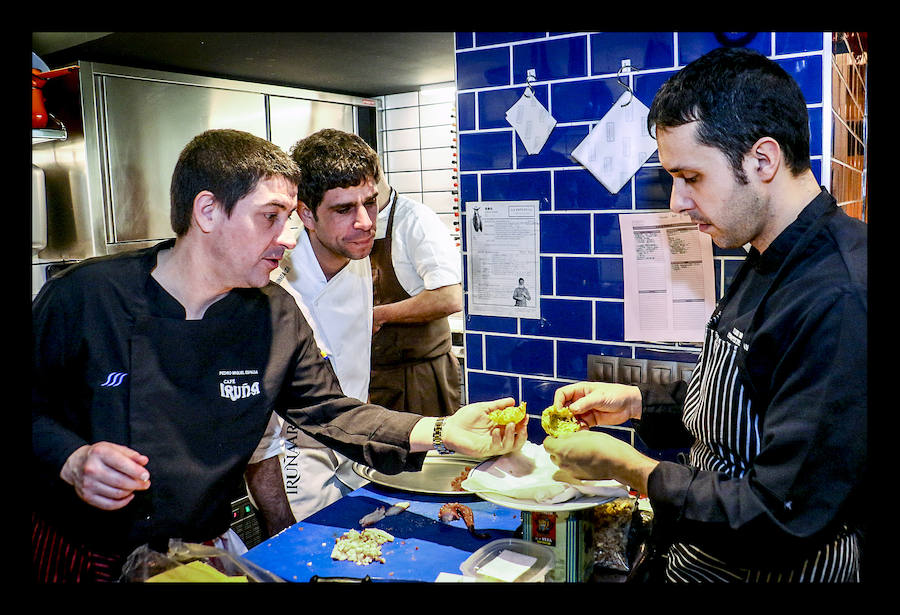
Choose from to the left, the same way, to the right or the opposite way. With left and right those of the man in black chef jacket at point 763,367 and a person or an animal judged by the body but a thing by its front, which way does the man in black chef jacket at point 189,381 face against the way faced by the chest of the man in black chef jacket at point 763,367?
to the left

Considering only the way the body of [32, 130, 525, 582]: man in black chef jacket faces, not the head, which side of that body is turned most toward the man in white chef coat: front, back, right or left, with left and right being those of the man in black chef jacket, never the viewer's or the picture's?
left

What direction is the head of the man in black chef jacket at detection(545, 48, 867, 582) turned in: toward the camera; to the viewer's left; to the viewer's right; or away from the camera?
to the viewer's left

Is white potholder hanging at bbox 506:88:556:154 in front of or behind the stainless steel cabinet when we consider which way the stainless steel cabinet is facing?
in front

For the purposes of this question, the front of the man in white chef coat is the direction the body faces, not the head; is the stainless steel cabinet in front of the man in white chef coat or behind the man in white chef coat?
behind

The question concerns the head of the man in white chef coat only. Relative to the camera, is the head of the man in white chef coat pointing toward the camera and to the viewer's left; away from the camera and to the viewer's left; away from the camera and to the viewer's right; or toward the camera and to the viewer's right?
toward the camera and to the viewer's right

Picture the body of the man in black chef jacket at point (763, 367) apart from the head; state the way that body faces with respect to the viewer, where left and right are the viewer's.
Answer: facing to the left of the viewer

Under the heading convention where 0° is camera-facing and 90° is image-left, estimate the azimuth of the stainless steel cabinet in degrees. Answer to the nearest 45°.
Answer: approximately 315°

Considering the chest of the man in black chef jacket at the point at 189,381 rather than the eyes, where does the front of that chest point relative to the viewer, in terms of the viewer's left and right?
facing the viewer and to the right of the viewer
